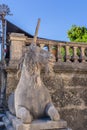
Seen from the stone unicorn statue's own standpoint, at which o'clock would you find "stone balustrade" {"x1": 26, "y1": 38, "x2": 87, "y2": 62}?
The stone balustrade is roughly at 8 o'clock from the stone unicorn statue.

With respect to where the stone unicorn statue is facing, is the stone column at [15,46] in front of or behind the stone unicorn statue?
behind

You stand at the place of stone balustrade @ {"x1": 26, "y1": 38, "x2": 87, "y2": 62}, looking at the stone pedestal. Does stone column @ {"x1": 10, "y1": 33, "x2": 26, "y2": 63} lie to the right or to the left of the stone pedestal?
right
